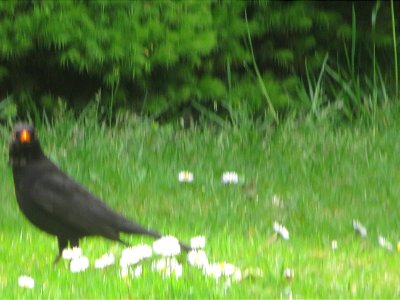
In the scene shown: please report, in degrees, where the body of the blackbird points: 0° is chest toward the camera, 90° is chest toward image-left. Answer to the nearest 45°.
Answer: approximately 90°

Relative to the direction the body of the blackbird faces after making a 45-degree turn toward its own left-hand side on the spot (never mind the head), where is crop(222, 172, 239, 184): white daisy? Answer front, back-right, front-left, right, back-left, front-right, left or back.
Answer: back

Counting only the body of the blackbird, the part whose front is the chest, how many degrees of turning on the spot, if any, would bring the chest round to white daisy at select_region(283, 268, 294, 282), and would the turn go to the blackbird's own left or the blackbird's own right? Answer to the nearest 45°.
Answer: approximately 135° to the blackbird's own left

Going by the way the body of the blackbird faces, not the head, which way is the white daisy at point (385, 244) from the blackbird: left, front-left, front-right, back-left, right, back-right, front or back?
back

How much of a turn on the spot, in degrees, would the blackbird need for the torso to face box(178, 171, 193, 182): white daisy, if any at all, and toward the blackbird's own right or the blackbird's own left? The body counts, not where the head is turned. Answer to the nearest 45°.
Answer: approximately 135° to the blackbird's own right

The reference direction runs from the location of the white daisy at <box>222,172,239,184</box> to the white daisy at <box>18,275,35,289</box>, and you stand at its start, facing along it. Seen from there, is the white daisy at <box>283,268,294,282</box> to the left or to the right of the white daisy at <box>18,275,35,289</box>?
left
